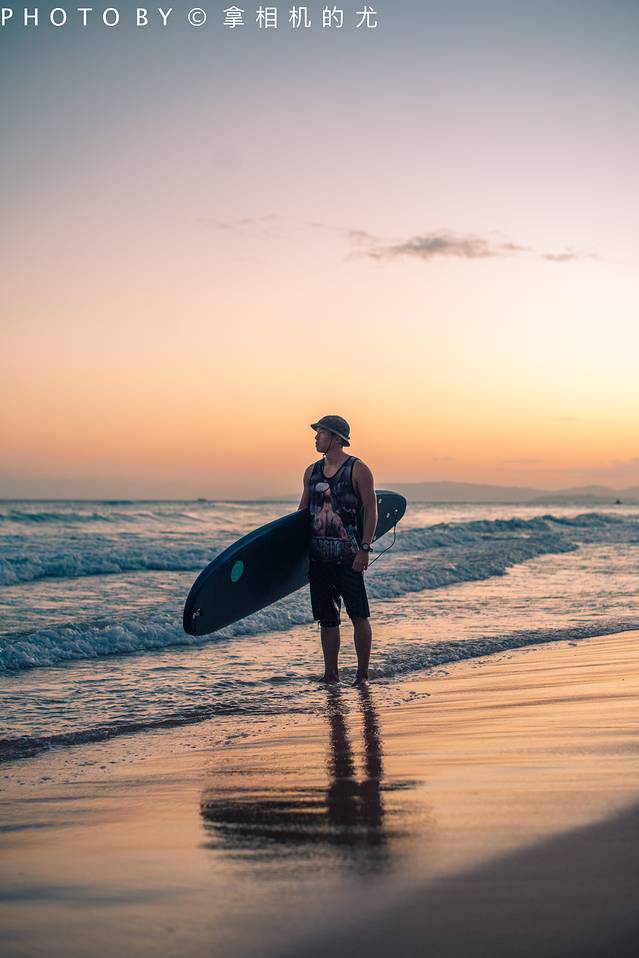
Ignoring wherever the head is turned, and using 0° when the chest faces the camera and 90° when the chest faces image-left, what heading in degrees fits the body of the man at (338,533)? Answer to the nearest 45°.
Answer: approximately 45°

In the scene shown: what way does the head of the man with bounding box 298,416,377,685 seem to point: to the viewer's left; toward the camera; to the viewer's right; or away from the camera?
to the viewer's left
